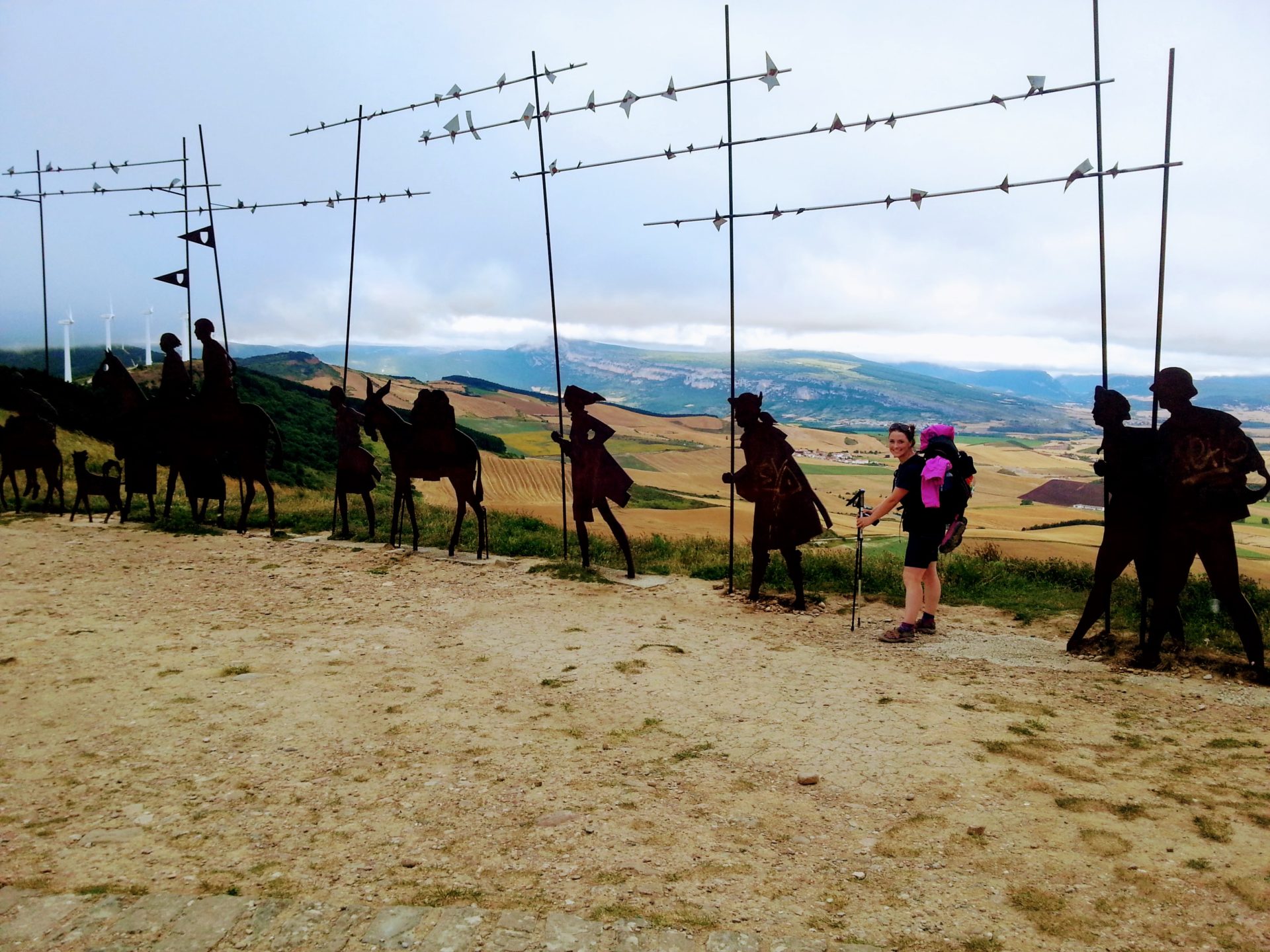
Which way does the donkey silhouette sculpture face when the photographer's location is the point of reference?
facing to the left of the viewer

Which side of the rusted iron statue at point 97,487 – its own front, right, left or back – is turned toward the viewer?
left

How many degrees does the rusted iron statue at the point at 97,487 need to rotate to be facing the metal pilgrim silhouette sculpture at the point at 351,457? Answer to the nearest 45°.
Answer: approximately 135° to its left

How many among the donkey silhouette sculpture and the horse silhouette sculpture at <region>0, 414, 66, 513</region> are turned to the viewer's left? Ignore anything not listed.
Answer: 2

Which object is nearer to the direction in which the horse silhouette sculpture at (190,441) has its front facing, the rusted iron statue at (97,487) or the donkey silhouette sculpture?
the rusted iron statue

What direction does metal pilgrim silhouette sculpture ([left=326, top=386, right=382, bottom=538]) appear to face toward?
to the viewer's left

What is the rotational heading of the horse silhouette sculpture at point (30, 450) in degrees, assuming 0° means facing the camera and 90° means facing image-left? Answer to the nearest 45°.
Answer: approximately 90°

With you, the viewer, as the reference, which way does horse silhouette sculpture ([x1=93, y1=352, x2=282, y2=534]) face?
facing to the left of the viewer

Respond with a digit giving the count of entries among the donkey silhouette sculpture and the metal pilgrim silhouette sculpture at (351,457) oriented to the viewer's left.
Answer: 2

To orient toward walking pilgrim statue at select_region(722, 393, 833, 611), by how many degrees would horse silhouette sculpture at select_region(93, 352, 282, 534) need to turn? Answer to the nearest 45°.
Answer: approximately 135° to its left

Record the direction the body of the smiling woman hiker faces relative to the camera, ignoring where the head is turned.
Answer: to the viewer's left

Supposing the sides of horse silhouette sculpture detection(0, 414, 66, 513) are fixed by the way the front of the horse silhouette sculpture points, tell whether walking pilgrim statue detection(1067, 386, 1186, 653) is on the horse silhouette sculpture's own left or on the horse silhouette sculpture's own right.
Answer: on the horse silhouette sculpture's own left
